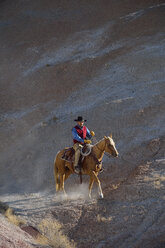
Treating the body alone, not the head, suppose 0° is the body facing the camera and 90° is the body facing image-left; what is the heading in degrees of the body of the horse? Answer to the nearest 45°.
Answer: approximately 315°

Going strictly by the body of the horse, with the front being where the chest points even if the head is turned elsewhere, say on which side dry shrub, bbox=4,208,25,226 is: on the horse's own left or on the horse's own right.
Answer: on the horse's own right

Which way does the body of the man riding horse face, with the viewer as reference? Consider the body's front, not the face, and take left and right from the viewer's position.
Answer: facing the viewer and to the right of the viewer

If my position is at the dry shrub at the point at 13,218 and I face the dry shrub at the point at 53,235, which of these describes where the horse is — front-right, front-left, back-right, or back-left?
front-left
